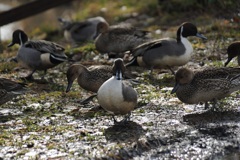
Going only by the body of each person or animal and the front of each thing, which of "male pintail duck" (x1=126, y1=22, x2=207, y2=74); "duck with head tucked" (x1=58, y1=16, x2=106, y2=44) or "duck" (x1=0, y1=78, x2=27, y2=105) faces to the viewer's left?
the duck

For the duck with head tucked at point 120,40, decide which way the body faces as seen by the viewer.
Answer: to the viewer's left

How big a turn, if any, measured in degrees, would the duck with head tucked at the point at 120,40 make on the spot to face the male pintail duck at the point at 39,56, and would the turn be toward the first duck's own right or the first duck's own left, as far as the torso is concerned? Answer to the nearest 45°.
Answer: approximately 45° to the first duck's own left

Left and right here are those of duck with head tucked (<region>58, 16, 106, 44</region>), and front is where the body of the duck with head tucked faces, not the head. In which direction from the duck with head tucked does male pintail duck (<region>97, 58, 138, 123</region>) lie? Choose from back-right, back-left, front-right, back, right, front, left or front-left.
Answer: right

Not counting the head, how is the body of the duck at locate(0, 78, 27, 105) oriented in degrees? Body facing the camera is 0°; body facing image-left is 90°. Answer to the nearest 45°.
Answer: approximately 90°

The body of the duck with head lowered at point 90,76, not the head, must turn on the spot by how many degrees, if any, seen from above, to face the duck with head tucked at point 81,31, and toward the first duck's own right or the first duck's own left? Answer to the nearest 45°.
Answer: approximately 90° to the first duck's own right

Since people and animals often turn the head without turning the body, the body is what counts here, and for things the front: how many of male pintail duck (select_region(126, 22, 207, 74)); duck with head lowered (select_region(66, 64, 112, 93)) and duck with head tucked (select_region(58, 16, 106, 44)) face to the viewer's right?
2

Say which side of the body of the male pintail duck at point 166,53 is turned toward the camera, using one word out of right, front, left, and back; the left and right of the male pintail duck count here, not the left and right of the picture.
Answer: right

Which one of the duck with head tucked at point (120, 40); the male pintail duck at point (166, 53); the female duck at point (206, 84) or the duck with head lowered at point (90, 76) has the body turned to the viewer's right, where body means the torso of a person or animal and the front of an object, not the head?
the male pintail duck

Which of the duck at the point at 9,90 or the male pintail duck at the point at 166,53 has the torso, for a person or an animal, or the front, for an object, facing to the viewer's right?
the male pintail duck

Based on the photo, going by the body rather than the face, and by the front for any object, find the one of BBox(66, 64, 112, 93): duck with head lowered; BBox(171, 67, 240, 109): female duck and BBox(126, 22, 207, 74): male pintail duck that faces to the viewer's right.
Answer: the male pintail duck

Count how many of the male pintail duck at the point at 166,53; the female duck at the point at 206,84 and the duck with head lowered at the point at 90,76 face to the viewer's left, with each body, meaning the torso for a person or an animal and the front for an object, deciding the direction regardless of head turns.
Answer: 2
